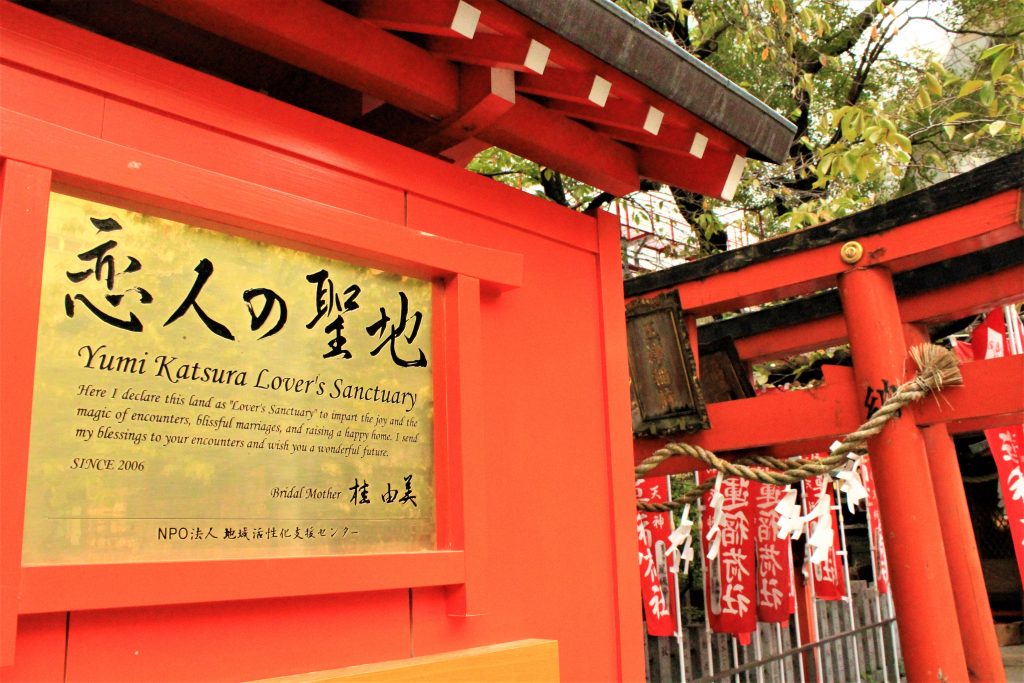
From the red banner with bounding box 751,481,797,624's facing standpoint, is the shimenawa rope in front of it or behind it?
in front

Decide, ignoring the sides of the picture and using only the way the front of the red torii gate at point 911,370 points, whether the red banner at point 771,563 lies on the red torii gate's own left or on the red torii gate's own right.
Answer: on the red torii gate's own right

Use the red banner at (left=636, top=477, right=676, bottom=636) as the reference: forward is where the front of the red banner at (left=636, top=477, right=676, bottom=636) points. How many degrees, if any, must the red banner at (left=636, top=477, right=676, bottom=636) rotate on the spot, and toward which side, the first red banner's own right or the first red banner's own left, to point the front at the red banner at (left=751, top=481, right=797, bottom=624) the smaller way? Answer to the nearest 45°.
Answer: approximately 135° to the first red banner's own left

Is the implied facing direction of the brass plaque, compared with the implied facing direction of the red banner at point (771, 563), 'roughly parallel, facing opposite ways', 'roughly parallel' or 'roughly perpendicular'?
roughly perpendicular

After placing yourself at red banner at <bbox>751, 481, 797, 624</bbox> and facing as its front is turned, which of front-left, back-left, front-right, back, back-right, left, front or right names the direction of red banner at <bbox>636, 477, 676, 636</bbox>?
front-right

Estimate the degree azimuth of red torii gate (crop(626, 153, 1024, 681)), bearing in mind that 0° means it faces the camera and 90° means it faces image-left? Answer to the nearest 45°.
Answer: approximately 45°

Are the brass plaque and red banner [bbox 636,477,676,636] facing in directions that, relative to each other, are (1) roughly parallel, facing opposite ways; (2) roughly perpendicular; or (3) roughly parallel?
roughly parallel

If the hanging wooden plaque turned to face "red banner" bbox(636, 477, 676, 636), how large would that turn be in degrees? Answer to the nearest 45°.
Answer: approximately 135° to its right

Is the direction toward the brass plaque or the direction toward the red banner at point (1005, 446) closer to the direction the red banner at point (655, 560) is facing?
the brass plaque

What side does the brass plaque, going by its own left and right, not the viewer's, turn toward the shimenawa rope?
left

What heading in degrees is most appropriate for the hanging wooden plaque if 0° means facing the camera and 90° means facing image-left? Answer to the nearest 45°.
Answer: approximately 45°

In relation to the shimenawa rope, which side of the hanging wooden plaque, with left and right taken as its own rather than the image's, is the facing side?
left
